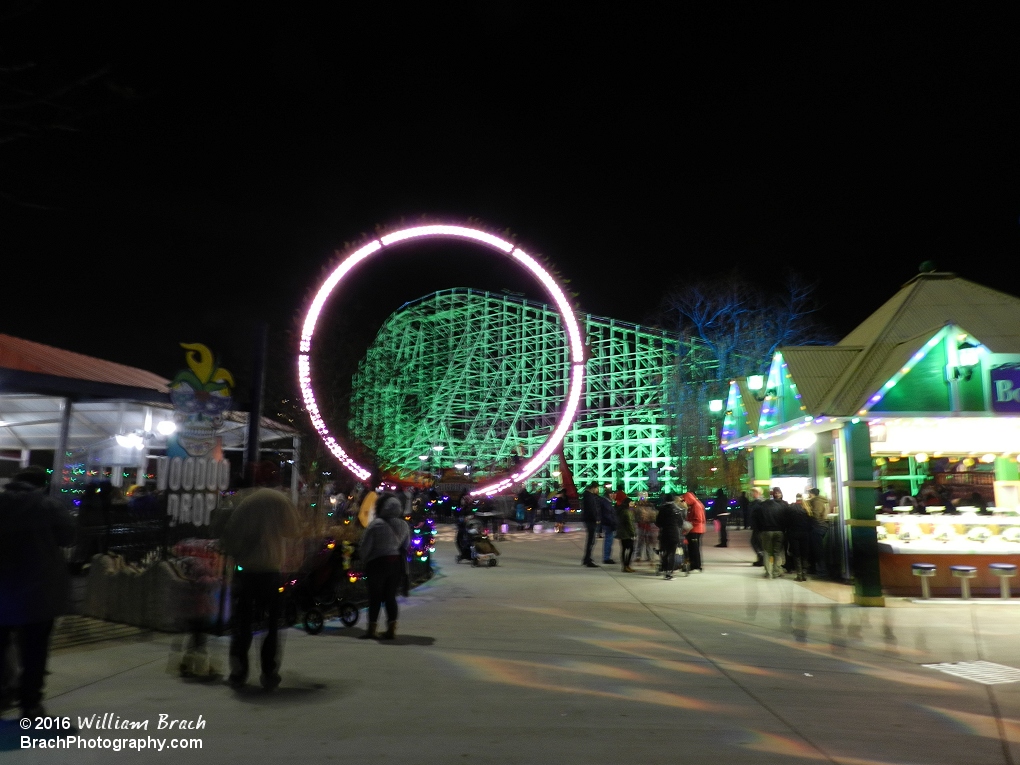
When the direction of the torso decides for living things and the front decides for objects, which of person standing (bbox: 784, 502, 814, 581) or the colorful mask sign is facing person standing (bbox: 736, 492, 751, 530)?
person standing (bbox: 784, 502, 814, 581)

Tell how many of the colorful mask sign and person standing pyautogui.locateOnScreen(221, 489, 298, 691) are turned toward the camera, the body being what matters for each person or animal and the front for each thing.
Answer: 1

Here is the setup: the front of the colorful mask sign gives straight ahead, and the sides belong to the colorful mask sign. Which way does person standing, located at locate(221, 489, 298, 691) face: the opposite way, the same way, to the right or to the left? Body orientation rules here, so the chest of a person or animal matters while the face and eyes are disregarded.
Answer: the opposite way

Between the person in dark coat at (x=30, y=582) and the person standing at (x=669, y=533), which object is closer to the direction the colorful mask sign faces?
the person in dark coat

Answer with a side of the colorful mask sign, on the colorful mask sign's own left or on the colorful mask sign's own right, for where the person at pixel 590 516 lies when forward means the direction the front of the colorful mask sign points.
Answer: on the colorful mask sign's own left

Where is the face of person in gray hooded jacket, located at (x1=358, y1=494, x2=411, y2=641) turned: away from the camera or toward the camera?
away from the camera

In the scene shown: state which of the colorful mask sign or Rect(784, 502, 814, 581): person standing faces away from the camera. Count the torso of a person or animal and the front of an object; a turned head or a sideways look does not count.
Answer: the person standing

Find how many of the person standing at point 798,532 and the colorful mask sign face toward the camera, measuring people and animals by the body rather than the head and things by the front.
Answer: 1

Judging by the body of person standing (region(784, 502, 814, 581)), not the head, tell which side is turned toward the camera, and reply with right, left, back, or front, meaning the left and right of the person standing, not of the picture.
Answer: back

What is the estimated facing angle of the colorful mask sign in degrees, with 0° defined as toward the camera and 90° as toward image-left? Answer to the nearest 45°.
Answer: approximately 0°

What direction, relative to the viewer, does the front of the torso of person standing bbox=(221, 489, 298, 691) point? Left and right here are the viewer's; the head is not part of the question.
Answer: facing away from the viewer
